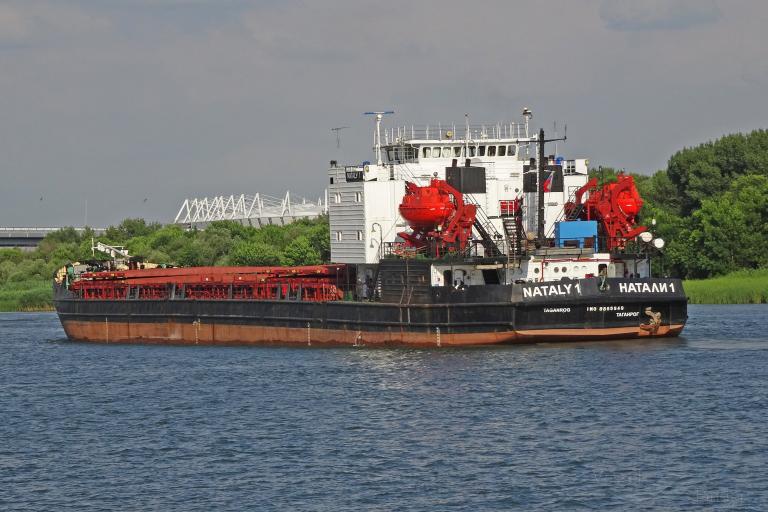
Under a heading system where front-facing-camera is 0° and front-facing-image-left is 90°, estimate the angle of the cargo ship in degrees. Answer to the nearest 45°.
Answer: approximately 135°

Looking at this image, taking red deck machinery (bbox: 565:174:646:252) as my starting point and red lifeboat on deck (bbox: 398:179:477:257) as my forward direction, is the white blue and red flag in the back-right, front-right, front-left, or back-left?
front-left

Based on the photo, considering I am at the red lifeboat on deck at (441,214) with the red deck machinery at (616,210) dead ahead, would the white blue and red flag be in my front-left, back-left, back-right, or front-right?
front-left
